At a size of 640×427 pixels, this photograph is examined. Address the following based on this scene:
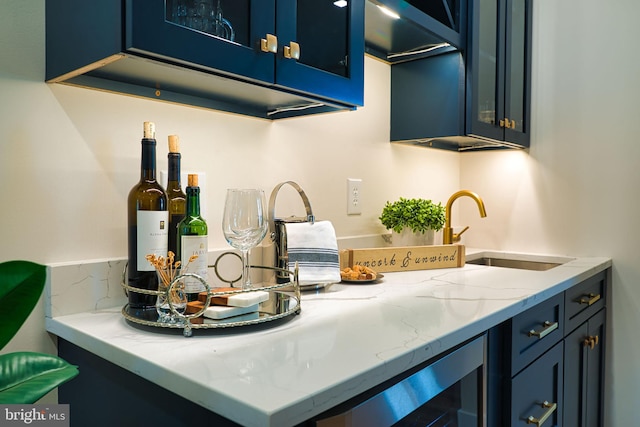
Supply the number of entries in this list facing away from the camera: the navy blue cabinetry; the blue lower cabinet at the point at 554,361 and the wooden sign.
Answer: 0

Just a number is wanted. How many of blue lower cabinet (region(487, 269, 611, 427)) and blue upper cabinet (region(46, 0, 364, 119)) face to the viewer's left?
0

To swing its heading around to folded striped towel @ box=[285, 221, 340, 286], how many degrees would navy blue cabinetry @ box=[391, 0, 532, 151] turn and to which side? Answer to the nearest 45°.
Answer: approximately 90° to its right

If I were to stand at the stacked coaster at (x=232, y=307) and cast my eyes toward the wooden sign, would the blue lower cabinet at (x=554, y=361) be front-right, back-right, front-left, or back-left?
front-right

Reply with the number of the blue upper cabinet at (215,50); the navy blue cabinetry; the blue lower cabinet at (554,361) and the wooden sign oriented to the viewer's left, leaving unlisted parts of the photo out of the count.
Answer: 0

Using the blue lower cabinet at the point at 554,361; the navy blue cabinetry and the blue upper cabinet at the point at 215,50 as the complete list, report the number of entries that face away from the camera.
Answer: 0

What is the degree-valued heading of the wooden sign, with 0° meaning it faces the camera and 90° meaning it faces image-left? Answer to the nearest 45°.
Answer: approximately 0°

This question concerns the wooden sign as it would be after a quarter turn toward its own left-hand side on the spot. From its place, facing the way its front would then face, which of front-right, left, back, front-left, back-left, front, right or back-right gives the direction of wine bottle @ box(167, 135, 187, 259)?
back-right

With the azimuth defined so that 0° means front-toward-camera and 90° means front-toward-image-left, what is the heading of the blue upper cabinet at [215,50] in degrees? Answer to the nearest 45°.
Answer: approximately 315°

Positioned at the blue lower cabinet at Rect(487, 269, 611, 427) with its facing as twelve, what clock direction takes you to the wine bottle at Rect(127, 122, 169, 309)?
The wine bottle is roughly at 3 o'clock from the blue lower cabinet.

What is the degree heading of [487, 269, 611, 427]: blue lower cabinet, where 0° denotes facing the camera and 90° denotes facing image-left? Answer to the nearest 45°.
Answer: approximately 315°

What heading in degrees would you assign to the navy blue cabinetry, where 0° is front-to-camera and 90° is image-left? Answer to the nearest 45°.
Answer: approximately 315°
